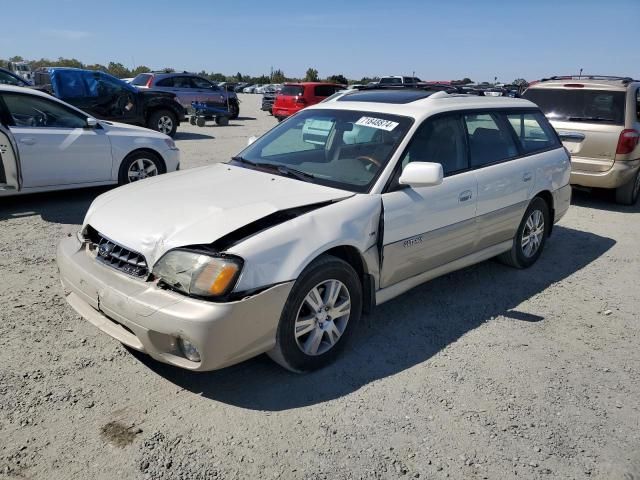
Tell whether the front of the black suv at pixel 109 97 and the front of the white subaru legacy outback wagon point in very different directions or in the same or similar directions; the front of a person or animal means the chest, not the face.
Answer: very different directions

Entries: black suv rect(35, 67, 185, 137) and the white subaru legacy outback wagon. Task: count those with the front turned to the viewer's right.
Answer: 1

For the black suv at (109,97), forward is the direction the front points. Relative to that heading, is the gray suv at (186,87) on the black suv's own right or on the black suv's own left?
on the black suv's own left

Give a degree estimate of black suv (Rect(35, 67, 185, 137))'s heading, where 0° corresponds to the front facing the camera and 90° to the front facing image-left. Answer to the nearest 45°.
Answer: approximately 270°

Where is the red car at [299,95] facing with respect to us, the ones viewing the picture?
facing away from the viewer and to the right of the viewer

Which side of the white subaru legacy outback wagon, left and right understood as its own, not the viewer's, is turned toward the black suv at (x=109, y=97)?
right

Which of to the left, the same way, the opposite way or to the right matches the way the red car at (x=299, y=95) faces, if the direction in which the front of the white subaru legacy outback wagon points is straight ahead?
the opposite way

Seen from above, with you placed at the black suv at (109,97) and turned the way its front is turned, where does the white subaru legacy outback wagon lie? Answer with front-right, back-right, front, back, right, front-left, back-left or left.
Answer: right

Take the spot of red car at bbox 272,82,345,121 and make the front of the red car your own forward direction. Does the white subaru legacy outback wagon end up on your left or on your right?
on your right

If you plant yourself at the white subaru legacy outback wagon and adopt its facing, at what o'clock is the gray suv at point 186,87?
The gray suv is roughly at 4 o'clock from the white subaru legacy outback wagon.
